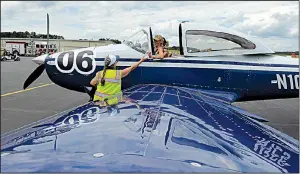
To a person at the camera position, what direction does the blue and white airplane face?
facing to the left of the viewer
